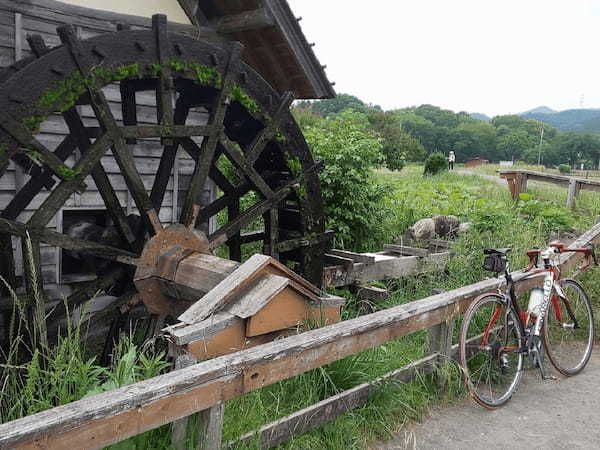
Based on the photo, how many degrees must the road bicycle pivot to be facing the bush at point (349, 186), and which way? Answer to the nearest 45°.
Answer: approximately 90° to its left

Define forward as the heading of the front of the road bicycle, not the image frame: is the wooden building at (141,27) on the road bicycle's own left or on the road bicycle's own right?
on the road bicycle's own left

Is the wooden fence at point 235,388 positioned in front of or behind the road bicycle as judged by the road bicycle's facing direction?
behind

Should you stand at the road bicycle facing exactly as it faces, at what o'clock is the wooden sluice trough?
The wooden sluice trough is roughly at 9 o'clock from the road bicycle.

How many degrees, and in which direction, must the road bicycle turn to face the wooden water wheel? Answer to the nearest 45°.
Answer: approximately 135° to its left

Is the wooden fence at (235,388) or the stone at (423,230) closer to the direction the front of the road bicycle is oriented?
the stone

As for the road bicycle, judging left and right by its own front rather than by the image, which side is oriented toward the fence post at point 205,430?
back

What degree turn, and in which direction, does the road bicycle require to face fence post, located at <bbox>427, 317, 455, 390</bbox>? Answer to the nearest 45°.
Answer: approximately 180°

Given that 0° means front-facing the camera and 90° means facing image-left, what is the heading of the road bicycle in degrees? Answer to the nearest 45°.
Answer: approximately 225°
